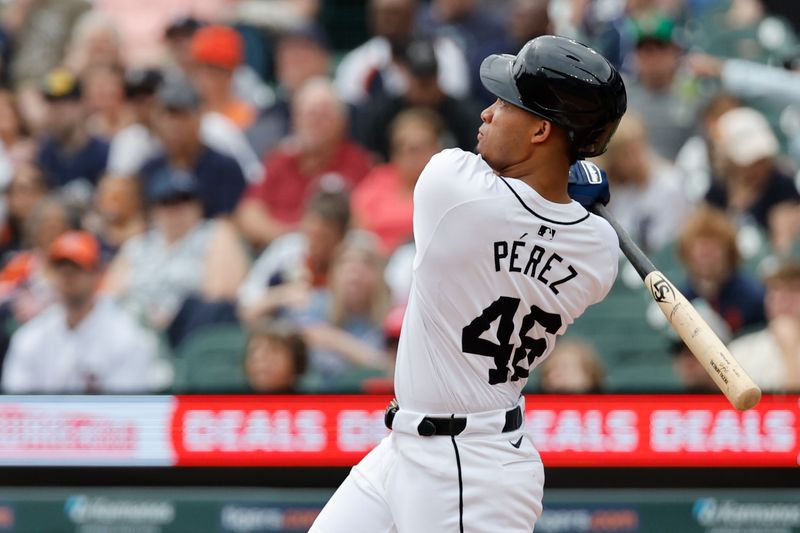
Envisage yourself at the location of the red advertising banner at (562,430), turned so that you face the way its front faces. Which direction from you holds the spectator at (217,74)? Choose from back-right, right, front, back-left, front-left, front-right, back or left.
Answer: back-right

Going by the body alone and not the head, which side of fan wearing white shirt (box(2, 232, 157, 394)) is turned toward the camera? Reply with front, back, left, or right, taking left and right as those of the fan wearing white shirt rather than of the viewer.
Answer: front

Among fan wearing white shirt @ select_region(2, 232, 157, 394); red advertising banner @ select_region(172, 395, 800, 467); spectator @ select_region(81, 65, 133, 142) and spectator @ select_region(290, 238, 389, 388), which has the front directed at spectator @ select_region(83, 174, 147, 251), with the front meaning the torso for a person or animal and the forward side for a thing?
spectator @ select_region(81, 65, 133, 142)

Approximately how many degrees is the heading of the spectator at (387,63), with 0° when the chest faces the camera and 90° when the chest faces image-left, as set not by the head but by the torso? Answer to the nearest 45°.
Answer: approximately 0°

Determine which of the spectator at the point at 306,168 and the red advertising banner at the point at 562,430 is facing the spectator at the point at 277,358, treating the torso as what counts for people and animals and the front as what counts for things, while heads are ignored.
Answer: the spectator at the point at 306,168

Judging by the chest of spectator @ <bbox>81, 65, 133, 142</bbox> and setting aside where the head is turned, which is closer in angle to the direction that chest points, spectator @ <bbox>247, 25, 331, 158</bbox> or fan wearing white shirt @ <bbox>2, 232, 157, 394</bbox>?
the fan wearing white shirt

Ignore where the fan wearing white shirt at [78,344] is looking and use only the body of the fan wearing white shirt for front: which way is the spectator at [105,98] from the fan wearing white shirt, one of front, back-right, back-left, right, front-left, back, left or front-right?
back

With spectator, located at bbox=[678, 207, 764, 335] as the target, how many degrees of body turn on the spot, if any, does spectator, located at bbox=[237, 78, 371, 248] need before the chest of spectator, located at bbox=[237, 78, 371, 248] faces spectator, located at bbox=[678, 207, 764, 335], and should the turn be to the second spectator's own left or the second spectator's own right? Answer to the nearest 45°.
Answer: approximately 45° to the second spectator's own left

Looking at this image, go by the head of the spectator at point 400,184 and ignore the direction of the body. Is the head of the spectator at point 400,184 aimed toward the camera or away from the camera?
toward the camera

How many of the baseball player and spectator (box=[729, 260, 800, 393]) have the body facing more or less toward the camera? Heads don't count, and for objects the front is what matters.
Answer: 1

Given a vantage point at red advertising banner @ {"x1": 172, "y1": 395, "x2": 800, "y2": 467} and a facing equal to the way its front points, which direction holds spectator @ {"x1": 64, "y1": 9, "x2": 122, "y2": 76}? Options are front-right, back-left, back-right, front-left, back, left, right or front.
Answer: back-right

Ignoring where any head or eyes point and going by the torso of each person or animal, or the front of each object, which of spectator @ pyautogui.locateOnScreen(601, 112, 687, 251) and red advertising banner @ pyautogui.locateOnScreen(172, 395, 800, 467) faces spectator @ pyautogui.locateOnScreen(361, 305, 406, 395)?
spectator @ pyautogui.locateOnScreen(601, 112, 687, 251)

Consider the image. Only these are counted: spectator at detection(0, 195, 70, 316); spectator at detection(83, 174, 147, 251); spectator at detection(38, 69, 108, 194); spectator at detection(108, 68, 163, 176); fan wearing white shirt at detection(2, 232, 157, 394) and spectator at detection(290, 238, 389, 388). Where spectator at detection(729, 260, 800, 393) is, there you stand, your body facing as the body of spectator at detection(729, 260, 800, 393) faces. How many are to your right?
6

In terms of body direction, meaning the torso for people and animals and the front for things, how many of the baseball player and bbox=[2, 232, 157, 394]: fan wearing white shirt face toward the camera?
1

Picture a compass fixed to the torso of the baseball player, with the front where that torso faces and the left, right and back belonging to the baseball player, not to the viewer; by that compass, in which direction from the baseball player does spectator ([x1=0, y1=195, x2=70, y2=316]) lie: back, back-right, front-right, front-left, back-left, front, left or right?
front
